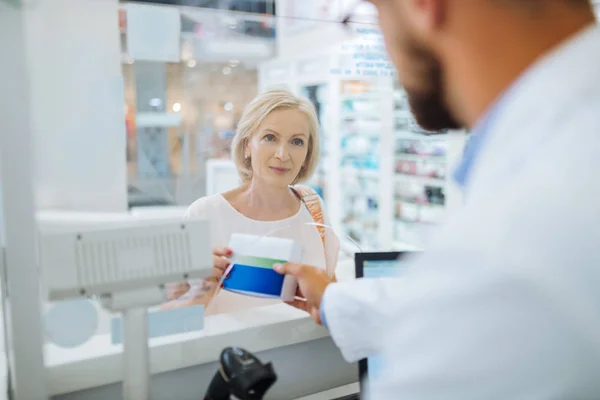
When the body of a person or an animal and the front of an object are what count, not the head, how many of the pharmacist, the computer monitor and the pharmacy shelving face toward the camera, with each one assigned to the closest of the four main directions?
2

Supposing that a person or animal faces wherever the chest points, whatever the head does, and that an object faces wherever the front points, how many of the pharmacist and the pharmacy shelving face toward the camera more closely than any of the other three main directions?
1

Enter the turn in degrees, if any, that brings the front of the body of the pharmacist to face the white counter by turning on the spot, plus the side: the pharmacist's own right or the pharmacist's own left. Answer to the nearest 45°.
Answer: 0° — they already face it

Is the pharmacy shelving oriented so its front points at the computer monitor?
yes

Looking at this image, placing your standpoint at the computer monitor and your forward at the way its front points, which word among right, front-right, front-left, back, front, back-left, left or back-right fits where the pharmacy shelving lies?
back

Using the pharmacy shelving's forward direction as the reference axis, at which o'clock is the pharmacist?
The pharmacist is roughly at 12 o'clock from the pharmacy shelving.

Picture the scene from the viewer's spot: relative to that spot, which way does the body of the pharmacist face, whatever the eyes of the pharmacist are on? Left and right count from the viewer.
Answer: facing away from the viewer and to the left of the viewer
